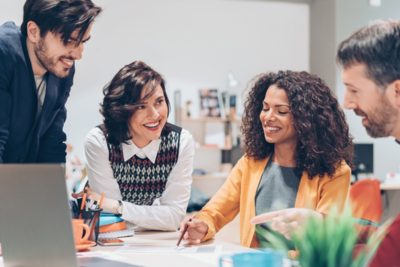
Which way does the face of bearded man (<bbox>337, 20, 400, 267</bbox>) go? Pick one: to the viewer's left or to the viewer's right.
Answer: to the viewer's left

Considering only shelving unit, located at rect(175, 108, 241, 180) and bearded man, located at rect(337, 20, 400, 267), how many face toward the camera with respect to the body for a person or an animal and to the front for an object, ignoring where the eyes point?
1

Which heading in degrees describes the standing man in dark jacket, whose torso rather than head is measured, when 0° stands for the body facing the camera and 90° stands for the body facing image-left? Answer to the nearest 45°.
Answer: approximately 315°

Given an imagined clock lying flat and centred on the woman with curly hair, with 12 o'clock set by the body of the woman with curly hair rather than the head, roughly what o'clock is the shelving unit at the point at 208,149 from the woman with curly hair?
The shelving unit is roughly at 4 o'clock from the woman with curly hair.

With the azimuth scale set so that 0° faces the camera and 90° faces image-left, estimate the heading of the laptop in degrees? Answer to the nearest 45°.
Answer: approximately 225°

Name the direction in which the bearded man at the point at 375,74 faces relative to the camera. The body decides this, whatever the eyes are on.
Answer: to the viewer's left

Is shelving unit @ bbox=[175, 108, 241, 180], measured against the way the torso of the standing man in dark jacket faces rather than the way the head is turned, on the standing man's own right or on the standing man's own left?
on the standing man's own left

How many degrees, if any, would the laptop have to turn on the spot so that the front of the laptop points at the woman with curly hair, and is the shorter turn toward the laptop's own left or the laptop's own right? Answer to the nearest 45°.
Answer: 0° — it already faces them
